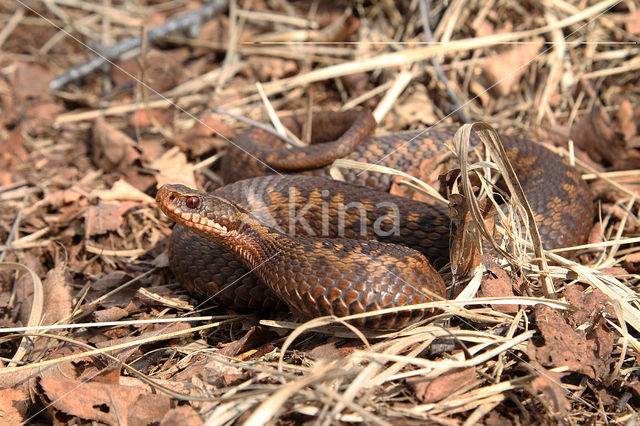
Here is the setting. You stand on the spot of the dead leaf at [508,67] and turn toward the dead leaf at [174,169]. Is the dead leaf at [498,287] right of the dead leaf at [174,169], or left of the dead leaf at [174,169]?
left

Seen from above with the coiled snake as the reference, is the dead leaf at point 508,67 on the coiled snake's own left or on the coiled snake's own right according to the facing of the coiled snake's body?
on the coiled snake's own right

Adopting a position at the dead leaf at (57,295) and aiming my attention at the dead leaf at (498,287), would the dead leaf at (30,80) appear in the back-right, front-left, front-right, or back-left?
back-left

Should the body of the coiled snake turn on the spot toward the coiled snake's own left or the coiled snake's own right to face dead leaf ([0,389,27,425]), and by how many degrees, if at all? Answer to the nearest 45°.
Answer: approximately 45° to the coiled snake's own left

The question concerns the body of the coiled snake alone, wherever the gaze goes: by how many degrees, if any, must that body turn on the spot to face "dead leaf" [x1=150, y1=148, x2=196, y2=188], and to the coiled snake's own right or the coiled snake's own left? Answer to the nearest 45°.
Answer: approximately 45° to the coiled snake's own right

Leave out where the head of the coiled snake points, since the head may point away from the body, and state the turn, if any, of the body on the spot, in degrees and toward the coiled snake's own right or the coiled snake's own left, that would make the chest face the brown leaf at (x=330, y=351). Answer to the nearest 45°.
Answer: approximately 90° to the coiled snake's own left

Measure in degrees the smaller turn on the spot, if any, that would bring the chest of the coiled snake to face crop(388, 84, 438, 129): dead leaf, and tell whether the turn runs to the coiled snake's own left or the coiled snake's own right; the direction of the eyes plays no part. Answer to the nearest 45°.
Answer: approximately 90° to the coiled snake's own right

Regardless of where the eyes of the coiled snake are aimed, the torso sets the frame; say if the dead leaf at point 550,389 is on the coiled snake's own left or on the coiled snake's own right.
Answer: on the coiled snake's own left

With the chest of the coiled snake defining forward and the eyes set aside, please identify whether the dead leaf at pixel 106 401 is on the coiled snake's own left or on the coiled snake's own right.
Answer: on the coiled snake's own left

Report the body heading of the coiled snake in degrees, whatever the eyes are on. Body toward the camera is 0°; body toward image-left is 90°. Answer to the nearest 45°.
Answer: approximately 90°

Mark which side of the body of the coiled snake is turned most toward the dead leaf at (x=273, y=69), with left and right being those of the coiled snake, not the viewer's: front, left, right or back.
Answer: right
